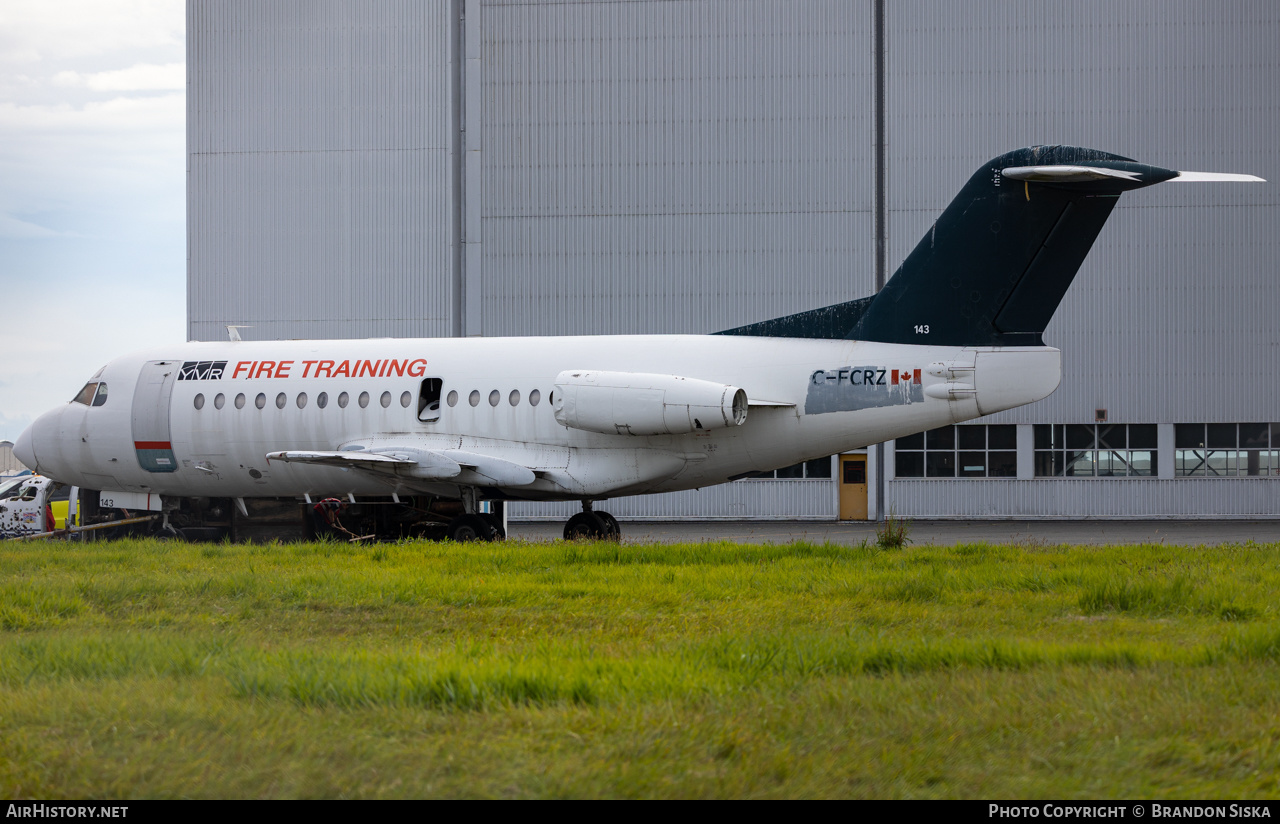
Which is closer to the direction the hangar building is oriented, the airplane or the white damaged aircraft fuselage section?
the airplane

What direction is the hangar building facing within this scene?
toward the camera

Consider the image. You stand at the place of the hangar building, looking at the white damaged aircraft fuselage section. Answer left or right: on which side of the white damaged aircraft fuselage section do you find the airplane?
left

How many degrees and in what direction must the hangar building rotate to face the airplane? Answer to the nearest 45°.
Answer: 0° — it already faces it

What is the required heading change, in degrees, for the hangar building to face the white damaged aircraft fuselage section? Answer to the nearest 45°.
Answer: approximately 45° to its right
